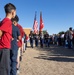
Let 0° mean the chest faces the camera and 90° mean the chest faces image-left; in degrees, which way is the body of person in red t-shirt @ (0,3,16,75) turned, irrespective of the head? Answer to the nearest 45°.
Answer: approximately 270°
